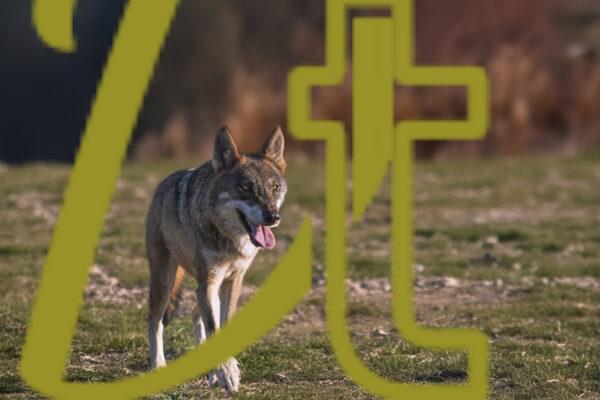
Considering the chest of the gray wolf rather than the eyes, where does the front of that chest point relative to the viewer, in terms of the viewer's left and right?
facing the viewer and to the right of the viewer
